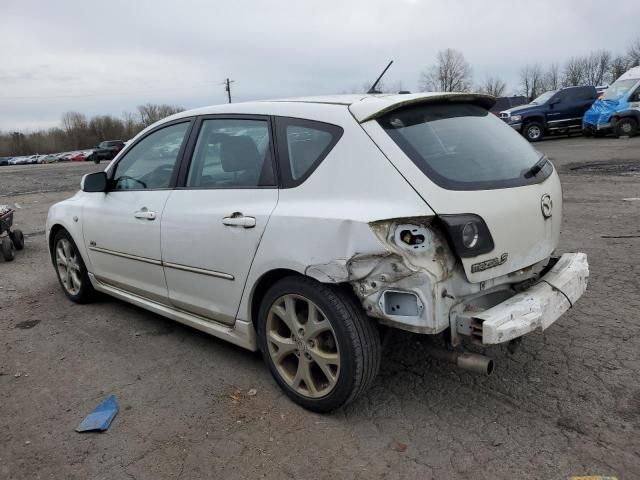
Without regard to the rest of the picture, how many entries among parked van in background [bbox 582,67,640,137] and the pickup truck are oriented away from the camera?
0

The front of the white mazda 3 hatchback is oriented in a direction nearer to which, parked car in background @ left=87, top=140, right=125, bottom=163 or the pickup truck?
the parked car in background

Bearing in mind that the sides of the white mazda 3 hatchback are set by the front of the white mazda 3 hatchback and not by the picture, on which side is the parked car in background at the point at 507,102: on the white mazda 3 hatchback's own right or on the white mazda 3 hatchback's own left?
on the white mazda 3 hatchback's own right

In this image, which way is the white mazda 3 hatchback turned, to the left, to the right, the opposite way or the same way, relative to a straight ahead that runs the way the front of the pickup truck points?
to the right

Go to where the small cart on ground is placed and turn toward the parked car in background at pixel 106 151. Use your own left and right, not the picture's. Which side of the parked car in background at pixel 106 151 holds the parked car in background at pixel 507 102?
right

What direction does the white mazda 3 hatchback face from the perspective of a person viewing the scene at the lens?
facing away from the viewer and to the left of the viewer

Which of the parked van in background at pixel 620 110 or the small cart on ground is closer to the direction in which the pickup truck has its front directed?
the small cart on ground

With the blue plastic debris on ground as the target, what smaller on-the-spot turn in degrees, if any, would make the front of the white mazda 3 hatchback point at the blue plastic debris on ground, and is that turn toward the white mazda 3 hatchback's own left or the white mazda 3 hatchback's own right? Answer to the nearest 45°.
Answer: approximately 45° to the white mazda 3 hatchback's own left

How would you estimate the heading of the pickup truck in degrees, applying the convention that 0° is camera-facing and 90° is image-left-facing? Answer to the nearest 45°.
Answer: approximately 45°

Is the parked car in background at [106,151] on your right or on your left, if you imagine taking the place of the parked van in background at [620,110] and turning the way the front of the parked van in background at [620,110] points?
on your right
